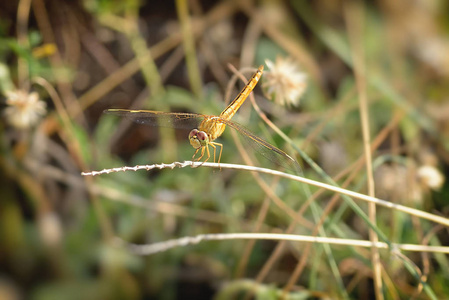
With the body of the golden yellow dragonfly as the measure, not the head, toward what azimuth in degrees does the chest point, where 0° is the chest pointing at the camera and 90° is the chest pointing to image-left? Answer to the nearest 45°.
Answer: approximately 45°
